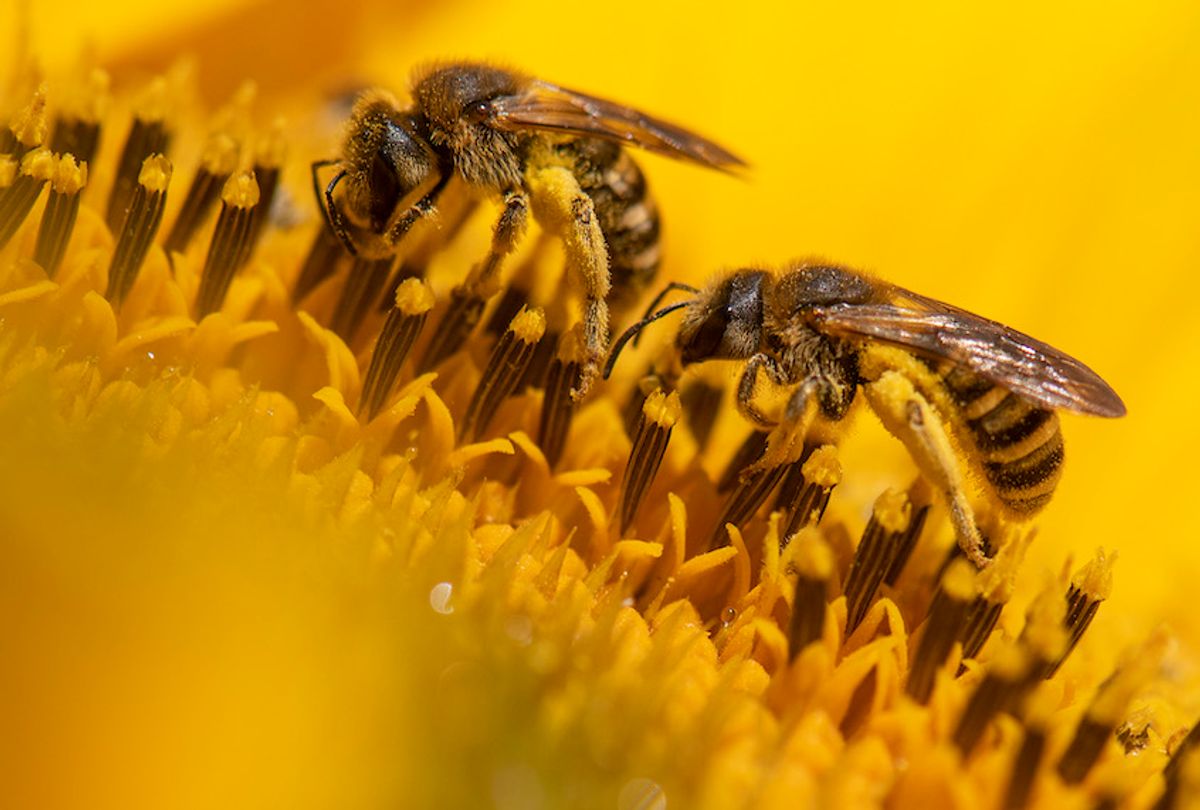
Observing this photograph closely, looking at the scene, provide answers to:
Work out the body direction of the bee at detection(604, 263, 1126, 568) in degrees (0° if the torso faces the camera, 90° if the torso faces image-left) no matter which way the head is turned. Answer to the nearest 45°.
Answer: approximately 90°

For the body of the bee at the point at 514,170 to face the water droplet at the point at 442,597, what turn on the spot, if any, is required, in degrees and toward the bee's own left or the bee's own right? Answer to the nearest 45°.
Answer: approximately 90° to the bee's own left

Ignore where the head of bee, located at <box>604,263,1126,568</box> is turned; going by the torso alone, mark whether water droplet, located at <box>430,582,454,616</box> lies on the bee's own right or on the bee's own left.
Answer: on the bee's own left

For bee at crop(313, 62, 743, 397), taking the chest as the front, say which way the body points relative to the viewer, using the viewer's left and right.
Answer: facing to the left of the viewer

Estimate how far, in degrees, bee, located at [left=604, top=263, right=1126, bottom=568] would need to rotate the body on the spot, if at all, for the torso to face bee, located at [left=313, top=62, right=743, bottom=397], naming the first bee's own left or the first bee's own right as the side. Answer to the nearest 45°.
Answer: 0° — it already faces it

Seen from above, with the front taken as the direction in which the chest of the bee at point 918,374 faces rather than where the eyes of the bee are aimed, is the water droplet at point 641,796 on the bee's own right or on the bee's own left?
on the bee's own left

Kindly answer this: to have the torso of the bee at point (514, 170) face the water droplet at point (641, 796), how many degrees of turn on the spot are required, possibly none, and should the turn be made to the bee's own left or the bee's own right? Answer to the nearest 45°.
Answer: approximately 90° to the bee's own left

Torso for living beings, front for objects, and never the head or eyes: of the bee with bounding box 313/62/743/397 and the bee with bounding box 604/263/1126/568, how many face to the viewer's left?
2

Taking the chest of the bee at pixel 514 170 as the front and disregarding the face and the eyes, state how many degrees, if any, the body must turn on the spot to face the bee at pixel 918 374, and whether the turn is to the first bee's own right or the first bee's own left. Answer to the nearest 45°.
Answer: approximately 135° to the first bee's own left
